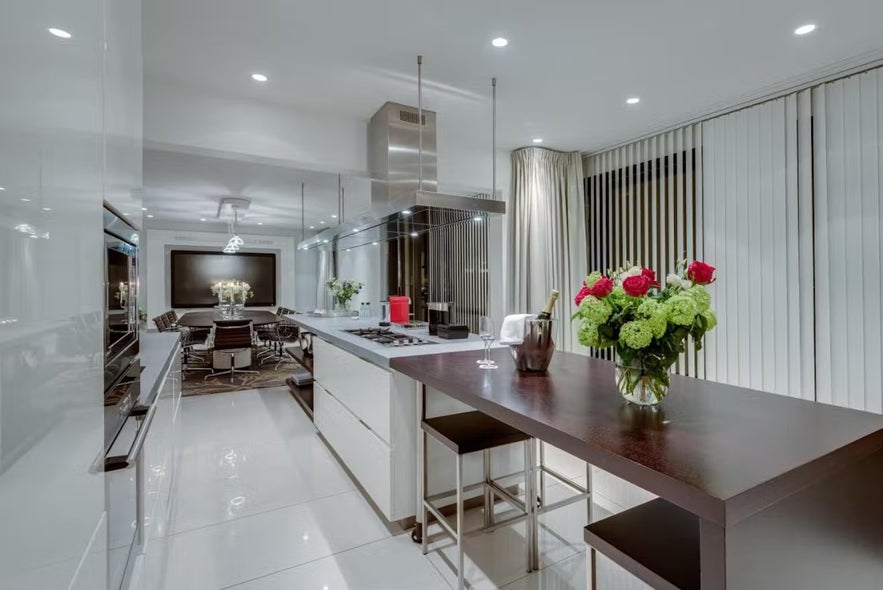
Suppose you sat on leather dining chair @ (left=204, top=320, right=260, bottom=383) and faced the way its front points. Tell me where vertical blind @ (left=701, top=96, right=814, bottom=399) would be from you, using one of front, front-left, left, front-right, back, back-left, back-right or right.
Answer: back-right

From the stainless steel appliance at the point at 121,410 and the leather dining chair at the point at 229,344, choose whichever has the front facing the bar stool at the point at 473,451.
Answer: the stainless steel appliance

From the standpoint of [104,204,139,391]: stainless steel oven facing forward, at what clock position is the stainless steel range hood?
The stainless steel range hood is roughly at 11 o'clock from the stainless steel oven.

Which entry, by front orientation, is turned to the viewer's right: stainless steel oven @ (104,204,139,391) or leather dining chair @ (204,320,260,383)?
the stainless steel oven

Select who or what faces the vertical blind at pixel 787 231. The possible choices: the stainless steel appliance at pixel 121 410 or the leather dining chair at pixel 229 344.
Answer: the stainless steel appliance

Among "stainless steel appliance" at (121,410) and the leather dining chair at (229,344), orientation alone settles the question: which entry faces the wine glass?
the stainless steel appliance

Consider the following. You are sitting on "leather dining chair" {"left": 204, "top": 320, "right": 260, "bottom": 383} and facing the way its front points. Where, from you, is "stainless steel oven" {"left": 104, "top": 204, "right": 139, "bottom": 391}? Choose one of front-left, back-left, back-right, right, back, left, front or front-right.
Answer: back

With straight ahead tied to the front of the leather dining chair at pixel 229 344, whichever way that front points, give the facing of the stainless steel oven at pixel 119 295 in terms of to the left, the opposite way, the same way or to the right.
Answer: to the right

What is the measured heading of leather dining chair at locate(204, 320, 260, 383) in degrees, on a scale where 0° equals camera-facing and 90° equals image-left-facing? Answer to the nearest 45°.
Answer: approximately 180°

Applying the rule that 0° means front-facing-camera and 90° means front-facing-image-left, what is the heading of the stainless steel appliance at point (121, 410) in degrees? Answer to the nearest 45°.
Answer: approximately 270°

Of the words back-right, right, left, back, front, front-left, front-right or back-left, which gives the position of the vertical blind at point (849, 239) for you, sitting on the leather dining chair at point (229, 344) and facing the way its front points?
back-right

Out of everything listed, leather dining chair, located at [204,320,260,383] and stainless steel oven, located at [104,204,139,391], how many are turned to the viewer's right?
1

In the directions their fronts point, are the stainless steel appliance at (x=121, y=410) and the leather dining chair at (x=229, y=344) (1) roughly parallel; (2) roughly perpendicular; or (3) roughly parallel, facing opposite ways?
roughly perpendicular

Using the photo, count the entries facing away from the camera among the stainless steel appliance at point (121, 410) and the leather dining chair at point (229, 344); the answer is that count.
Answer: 1

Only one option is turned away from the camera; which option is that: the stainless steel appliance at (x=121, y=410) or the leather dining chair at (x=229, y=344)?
the leather dining chair

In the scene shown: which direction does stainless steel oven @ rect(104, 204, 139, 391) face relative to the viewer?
to the viewer's right
